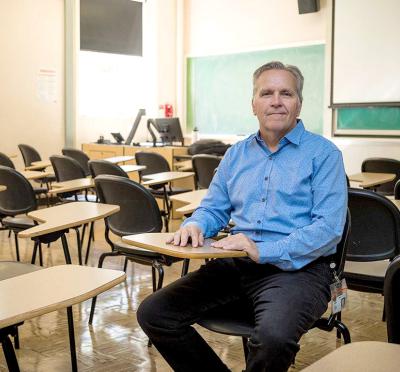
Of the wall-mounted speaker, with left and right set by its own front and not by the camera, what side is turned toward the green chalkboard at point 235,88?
right

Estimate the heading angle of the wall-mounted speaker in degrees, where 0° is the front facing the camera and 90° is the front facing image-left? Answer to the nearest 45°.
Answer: approximately 45°

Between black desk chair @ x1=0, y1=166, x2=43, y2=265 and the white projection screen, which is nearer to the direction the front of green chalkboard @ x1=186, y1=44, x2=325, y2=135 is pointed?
the black desk chair

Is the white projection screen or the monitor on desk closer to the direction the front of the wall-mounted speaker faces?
the monitor on desk

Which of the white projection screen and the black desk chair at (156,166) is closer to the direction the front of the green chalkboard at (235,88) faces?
the black desk chair

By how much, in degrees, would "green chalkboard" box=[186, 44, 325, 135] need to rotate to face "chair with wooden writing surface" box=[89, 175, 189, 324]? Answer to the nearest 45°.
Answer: approximately 45° to its left

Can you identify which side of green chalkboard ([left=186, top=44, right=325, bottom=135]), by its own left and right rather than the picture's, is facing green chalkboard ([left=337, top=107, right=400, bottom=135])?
left

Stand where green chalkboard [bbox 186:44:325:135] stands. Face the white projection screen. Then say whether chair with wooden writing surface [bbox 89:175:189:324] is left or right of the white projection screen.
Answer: right

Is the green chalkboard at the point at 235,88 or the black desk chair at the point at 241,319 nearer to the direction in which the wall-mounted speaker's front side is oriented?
the black desk chair
